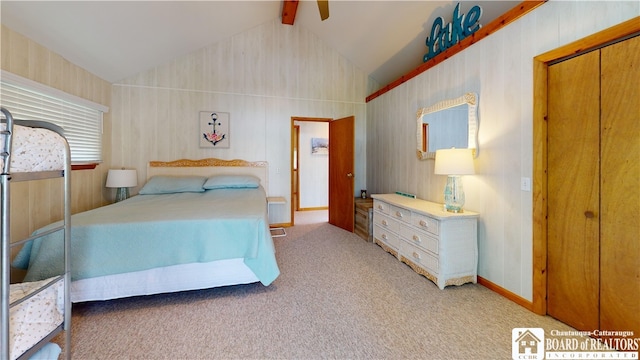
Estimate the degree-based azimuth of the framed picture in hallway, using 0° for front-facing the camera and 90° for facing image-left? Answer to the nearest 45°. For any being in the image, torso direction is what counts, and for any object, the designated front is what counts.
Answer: approximately 0°

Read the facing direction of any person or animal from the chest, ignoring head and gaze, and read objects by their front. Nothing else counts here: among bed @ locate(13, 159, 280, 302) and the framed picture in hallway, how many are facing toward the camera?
2

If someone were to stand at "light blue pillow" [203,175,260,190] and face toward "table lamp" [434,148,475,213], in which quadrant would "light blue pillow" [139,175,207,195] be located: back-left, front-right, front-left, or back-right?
back-right

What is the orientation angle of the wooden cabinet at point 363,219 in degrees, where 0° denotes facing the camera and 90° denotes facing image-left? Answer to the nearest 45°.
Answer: approximately 45°

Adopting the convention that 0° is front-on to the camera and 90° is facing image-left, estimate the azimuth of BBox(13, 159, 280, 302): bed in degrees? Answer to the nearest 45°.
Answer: approximately 0°

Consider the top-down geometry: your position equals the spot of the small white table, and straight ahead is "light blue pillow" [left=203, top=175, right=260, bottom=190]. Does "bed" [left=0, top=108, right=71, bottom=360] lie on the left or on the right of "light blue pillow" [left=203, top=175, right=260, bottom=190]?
left
